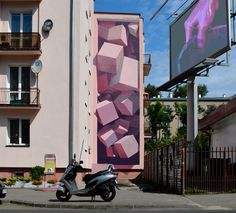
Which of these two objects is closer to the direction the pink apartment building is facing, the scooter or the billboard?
the scooter

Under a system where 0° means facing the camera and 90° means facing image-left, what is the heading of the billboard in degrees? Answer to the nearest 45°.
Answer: approximately 45°

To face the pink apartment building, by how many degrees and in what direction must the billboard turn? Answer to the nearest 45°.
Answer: approximately 45° to its right

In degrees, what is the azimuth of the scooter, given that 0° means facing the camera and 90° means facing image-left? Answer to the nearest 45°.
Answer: approximately 90°

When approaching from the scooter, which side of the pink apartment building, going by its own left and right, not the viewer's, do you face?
front

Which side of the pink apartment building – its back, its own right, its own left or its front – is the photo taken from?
front

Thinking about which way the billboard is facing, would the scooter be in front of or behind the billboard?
in front

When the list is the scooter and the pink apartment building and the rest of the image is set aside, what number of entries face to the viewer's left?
1

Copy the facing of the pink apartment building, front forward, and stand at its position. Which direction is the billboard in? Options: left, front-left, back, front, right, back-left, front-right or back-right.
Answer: left

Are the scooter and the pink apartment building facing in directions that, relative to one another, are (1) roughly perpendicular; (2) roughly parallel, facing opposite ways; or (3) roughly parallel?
roughly perpendicular
